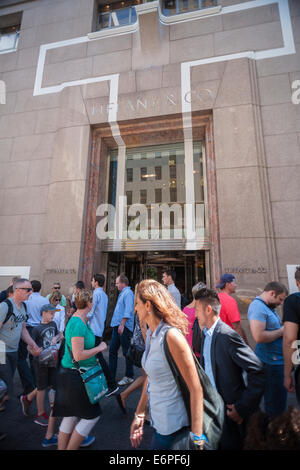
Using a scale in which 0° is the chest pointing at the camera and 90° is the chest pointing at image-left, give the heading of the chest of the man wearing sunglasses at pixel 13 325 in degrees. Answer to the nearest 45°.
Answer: approximately 315°

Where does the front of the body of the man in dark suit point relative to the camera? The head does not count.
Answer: to the viewer's left

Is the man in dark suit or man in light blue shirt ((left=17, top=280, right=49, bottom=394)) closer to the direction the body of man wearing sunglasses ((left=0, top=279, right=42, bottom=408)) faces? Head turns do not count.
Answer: the man in dark suit

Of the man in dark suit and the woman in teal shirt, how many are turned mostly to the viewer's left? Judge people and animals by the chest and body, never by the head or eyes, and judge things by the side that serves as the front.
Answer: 1

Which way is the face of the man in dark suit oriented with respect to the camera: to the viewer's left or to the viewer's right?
to the viewer's left

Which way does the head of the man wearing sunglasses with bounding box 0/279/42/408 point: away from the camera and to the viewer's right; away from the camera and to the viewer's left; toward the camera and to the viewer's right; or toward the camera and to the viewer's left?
toward the camera and to the viewer's right

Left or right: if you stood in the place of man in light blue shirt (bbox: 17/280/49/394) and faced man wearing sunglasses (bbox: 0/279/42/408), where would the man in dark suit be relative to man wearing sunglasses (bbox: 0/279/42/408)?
left

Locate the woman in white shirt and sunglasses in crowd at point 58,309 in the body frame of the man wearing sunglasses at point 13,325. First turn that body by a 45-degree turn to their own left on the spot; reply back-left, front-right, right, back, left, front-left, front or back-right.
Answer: front-left

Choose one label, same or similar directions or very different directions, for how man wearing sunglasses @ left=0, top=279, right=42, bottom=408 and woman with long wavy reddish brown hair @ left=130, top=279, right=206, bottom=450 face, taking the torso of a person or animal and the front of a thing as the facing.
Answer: very different directions
